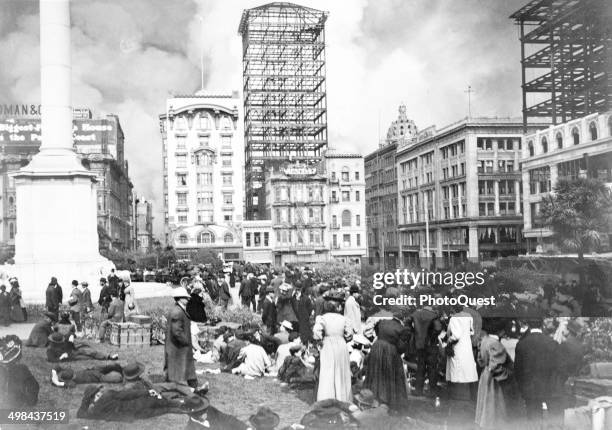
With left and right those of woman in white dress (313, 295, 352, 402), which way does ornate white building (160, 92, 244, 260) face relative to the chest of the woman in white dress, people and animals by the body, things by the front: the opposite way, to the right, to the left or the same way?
the opposite way

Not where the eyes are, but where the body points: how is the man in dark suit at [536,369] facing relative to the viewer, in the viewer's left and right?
facing away from the viewer

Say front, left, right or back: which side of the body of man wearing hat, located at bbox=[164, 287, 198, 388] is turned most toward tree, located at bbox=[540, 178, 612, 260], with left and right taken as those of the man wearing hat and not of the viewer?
front

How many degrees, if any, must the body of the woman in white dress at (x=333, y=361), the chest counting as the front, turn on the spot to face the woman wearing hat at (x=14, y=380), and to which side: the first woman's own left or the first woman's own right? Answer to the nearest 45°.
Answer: approximately 90° to the first woman's own left

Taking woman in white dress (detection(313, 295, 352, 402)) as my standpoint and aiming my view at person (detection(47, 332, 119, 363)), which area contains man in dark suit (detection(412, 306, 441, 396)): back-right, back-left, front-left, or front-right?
back-right

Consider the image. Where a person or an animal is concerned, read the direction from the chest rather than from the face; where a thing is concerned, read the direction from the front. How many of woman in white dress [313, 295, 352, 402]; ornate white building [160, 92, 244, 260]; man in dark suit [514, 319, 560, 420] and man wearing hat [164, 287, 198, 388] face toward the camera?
1

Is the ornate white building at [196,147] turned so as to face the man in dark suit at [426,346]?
yes

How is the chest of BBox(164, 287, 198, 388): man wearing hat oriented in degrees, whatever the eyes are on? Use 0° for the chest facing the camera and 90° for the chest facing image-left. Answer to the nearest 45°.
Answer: approximately 270°

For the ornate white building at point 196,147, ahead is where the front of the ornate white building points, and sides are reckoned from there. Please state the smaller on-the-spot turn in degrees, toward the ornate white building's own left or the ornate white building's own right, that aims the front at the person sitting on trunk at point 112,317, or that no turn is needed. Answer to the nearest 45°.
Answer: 0° — it already faces them

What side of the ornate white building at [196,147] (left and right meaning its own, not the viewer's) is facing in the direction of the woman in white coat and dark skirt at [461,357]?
front

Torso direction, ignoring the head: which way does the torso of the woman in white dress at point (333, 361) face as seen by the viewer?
away from the camera

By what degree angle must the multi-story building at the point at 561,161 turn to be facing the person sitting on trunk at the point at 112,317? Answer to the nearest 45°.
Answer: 0° — it already faces them

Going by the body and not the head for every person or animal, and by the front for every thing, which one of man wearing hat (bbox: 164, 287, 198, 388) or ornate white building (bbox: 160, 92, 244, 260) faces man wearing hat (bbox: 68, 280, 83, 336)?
the ornate white building
